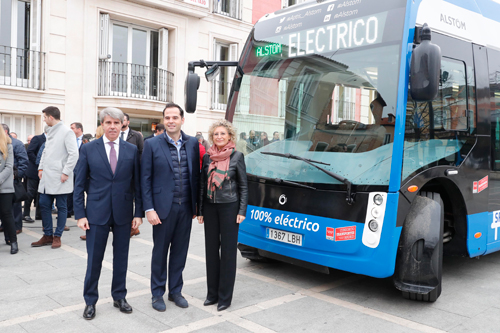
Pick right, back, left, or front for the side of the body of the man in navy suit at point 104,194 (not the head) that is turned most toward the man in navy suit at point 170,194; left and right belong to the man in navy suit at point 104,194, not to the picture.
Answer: left

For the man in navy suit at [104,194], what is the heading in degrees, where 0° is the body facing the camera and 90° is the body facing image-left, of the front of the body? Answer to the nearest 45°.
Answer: approximately 0°

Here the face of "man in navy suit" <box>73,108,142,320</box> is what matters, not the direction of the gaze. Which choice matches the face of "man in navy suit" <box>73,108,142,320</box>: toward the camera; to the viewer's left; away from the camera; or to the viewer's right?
toward the camera

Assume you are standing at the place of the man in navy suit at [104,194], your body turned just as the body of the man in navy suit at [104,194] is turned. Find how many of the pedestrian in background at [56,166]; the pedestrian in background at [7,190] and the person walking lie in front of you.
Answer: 0

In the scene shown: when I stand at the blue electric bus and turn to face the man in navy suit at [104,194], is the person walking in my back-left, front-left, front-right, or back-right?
front-right

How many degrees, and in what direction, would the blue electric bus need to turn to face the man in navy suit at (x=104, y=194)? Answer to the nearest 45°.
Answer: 0° — it already faces them

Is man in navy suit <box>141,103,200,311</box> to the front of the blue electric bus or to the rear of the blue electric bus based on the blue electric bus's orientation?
to the front

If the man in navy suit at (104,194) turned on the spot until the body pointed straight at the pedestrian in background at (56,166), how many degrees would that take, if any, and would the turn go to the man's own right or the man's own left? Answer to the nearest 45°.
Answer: approximately 180°

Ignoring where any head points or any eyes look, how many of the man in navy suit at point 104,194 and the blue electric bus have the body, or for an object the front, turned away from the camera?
0

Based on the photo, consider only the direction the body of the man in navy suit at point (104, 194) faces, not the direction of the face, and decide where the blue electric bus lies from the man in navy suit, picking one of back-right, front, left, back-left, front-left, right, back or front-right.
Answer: left

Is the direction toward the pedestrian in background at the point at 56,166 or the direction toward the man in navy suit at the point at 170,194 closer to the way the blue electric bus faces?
the man in navy suit

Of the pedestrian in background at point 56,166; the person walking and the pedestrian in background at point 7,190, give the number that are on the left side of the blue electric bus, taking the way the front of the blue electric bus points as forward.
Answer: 0
